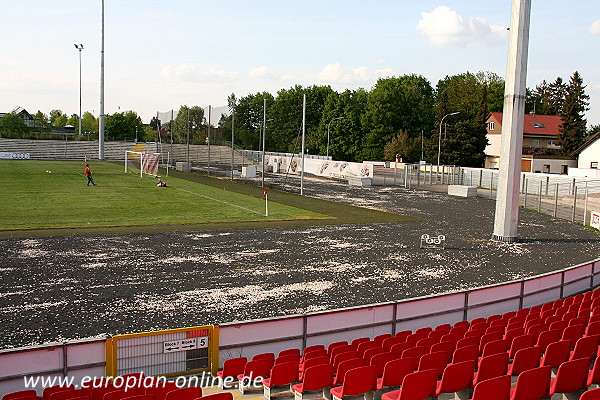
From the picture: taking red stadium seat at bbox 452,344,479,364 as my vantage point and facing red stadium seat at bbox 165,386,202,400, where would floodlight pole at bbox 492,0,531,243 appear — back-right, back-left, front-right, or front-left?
back-right

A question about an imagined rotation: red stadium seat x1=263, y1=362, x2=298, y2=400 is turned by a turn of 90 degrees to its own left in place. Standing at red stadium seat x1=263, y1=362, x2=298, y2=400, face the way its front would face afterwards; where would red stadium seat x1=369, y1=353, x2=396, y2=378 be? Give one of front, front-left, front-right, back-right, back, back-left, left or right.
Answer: back-left

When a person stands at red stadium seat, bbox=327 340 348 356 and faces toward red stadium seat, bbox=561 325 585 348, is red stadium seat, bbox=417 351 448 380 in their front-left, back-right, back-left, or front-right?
front-right

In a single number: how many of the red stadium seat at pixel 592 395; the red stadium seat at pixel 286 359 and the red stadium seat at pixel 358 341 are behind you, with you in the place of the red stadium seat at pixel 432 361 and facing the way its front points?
1

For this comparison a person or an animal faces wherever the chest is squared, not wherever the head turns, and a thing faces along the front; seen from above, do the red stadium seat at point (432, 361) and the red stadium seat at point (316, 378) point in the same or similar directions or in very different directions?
same or similar directions

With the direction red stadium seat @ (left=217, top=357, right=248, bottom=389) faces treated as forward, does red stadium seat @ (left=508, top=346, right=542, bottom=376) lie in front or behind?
behind

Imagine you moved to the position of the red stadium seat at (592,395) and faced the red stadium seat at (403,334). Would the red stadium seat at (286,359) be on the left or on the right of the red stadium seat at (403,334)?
left

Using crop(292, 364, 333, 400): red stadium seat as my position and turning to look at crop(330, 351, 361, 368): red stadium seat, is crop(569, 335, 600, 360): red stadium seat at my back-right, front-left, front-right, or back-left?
front-right

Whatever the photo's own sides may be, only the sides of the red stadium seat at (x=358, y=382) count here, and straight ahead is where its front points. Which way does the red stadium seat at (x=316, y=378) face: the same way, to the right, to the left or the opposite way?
the same way

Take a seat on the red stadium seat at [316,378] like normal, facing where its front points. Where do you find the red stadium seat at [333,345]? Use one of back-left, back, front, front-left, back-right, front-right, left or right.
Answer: front-right

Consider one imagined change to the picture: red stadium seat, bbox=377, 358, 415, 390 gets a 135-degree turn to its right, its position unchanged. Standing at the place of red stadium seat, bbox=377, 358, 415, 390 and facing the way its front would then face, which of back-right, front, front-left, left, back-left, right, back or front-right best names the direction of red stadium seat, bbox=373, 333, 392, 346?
left

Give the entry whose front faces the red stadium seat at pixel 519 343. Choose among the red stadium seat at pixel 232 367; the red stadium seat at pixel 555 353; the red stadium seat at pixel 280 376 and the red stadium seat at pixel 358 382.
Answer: the red stadium seat at pixel 555 353

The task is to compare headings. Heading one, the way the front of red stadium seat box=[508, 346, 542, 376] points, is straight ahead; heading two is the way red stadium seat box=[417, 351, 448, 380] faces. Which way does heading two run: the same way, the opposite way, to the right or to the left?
the same way

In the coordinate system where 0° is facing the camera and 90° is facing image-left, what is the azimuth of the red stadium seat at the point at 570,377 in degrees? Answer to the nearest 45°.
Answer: approximately 135°

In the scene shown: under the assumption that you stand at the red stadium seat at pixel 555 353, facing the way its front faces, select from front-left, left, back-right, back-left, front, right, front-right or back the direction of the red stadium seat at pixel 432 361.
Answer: left

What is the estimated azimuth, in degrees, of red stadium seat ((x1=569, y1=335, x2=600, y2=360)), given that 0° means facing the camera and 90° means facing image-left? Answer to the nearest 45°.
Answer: approximately 135°

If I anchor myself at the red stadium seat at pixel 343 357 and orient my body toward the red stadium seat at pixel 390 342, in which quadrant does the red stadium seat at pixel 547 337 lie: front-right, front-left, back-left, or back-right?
front-right

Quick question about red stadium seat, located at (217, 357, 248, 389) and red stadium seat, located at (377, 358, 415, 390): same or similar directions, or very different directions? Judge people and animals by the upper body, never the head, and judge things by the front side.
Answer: same or similar directions

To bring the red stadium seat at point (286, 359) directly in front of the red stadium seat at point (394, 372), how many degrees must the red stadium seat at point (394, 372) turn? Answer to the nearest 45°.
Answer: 0° — it already faces it

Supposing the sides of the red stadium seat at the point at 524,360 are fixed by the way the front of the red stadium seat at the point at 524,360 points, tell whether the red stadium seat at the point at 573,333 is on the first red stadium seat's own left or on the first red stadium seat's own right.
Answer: on the first red stadium seat's own right

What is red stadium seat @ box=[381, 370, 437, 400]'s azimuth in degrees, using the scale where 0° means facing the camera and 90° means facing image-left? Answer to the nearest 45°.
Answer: approximately 135°

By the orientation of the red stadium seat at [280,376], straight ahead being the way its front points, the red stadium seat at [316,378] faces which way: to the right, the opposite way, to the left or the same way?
the same way

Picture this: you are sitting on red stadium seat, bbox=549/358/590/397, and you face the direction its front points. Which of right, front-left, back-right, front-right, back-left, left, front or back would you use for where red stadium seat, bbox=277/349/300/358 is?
front-left
